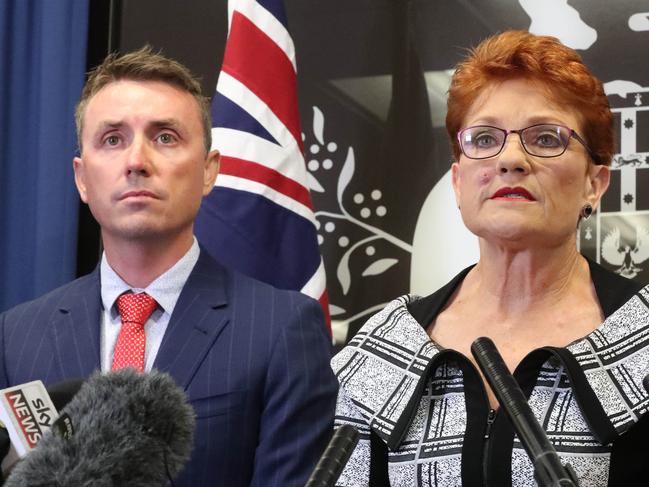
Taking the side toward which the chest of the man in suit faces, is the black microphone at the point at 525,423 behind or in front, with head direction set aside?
in front

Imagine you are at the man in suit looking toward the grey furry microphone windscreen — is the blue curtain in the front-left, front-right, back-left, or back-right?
back-right

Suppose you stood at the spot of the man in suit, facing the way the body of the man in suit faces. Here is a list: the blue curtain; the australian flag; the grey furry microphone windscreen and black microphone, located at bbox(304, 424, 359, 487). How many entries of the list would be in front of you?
2

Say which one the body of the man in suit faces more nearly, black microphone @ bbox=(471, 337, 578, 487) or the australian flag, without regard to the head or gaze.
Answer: the black microphone

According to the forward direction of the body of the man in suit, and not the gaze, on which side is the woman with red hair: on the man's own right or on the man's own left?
on the man's own left

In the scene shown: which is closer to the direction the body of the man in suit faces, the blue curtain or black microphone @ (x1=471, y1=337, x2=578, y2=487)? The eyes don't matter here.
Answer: the black microphone

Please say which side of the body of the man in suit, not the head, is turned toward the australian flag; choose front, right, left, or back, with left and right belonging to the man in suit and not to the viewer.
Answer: back

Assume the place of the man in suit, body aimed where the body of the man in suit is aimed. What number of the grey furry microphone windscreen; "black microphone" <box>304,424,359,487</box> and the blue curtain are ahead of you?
2

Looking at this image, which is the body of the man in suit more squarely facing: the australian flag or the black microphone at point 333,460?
the black microphone

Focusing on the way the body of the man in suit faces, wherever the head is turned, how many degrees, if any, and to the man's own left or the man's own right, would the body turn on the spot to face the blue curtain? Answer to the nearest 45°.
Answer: approximately 180°

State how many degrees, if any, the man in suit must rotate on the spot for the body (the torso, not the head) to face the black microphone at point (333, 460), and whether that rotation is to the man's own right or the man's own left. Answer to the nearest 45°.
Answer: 0° — they already face it

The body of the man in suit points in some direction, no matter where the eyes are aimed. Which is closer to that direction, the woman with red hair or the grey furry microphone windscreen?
the grey furry microphone windscreen

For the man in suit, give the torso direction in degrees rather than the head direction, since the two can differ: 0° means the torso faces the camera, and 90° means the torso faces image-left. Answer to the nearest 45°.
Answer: approximately 0°

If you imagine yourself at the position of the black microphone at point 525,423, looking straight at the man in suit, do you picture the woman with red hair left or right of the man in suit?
right

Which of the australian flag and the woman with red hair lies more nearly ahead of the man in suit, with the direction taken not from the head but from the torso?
the woman with red hair

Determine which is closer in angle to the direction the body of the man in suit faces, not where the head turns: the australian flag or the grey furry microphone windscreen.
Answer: the grey furry microphone windscreen
